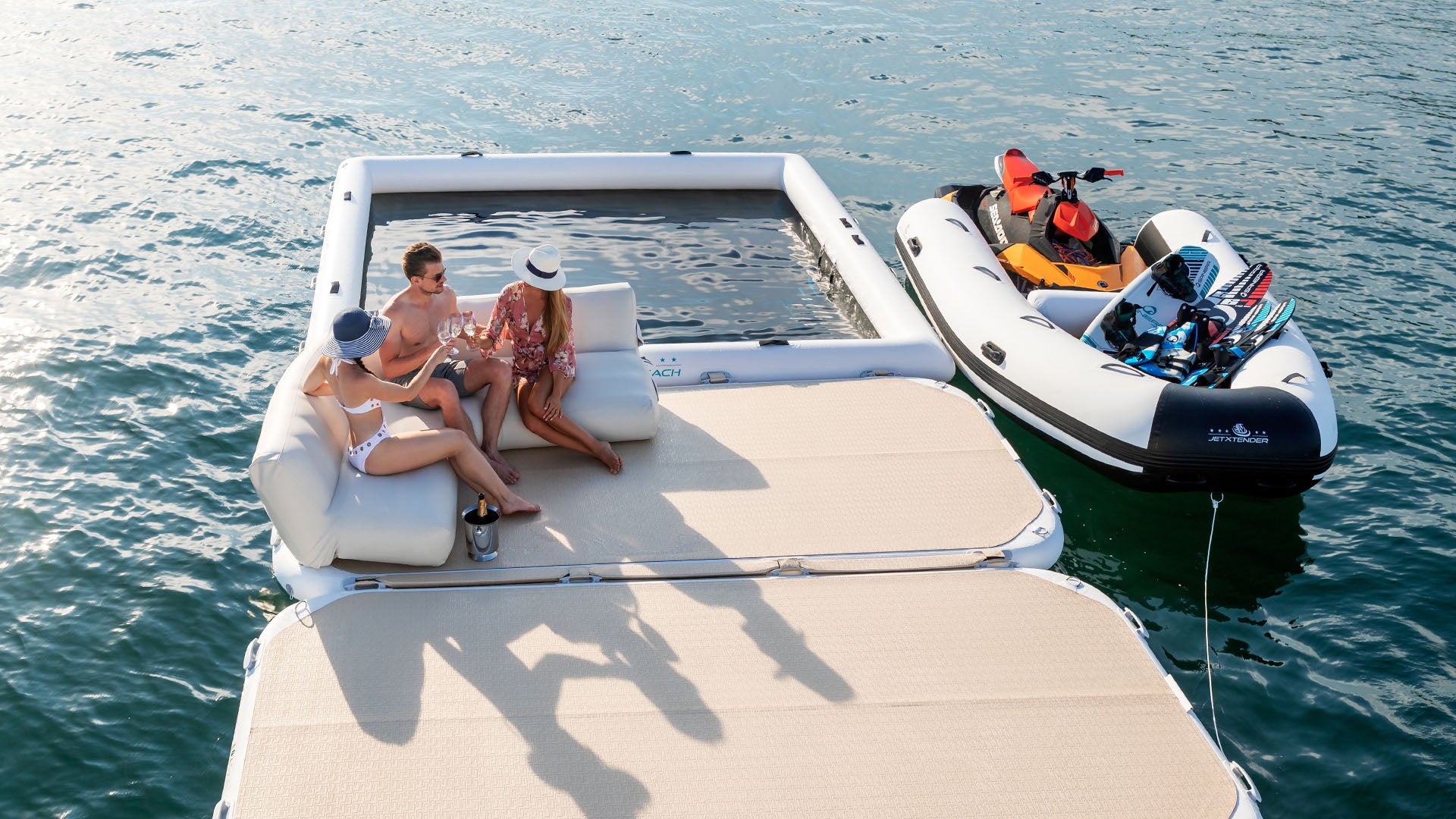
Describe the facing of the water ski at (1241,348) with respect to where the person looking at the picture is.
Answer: facing away from the viewer and to the right of the viewer

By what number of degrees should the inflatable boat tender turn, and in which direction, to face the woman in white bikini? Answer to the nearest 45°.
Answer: approximately 90° to its right

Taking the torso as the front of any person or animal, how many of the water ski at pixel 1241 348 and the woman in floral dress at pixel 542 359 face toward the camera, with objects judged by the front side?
1

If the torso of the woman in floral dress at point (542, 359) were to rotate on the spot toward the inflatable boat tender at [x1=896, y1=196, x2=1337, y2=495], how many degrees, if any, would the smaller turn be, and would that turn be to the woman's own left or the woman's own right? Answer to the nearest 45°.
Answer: approximately 90° to the woman's own left

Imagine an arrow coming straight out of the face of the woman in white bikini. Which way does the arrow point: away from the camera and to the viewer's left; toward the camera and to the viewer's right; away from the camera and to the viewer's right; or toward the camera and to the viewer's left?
away from the camera and to the viewer's right

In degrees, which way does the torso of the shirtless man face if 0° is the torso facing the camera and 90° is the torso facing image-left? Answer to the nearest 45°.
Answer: approximately 315°

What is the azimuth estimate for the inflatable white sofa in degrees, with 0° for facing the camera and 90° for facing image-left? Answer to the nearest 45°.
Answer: approximately 315°

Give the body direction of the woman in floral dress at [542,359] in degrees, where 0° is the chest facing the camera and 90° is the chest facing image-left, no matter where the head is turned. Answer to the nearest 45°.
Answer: approximately 0°

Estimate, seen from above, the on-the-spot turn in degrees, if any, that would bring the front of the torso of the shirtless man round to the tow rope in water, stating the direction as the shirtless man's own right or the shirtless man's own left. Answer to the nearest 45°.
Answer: approximately 45° to the shirtless man's own left

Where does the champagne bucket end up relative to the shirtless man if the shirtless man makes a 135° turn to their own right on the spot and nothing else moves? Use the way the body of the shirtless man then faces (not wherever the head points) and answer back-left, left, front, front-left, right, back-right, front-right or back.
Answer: left

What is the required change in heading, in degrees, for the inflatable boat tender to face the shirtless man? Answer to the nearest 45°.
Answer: approximately 90° to its right

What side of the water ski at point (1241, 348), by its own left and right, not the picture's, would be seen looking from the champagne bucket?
back

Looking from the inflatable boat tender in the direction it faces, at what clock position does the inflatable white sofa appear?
The inflatable white sofa is roughly at 3 o'clock from the inflatable boat tender.

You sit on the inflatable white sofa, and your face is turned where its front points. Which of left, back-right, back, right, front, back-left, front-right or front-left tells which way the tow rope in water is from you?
front-left

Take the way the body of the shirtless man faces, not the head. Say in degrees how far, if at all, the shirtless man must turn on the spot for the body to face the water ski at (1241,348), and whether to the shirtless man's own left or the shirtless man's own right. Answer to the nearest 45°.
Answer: approximately 45° to the shirtless man's own left

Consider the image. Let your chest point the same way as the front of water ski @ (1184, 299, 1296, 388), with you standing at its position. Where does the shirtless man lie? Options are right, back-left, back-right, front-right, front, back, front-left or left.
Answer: back
